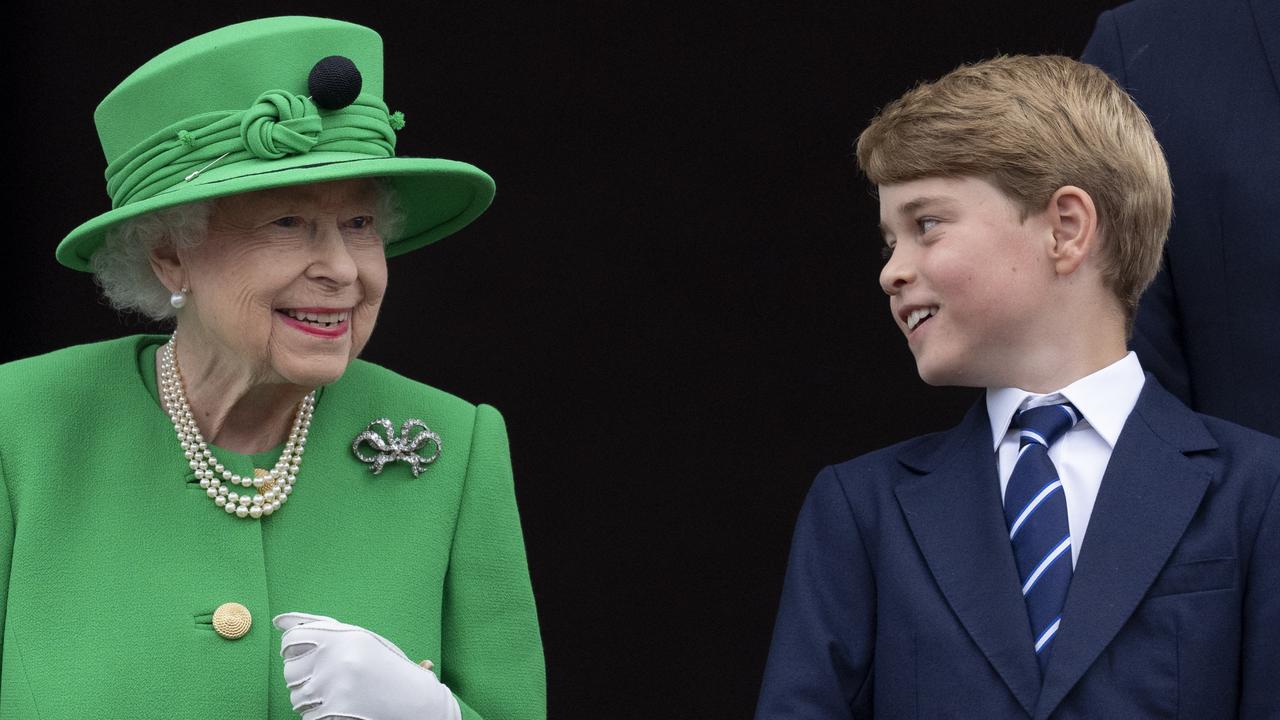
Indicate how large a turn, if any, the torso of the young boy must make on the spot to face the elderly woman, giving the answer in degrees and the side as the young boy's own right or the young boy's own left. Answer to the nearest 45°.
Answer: approximately 90° to the young boy's own right

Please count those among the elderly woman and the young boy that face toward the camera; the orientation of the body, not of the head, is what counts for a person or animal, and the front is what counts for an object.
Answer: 2

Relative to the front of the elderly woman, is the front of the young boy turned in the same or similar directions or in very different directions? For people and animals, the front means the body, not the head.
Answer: same or similar directions

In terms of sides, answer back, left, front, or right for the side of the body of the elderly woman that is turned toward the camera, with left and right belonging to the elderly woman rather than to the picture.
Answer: front

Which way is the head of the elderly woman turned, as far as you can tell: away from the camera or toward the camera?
toward the camera

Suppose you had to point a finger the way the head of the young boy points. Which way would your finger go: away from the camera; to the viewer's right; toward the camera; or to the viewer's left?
to the viewer's left

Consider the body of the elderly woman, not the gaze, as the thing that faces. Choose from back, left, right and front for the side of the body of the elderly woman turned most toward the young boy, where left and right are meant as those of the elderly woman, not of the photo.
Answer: left

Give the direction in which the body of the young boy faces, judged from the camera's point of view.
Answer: toward the camera
